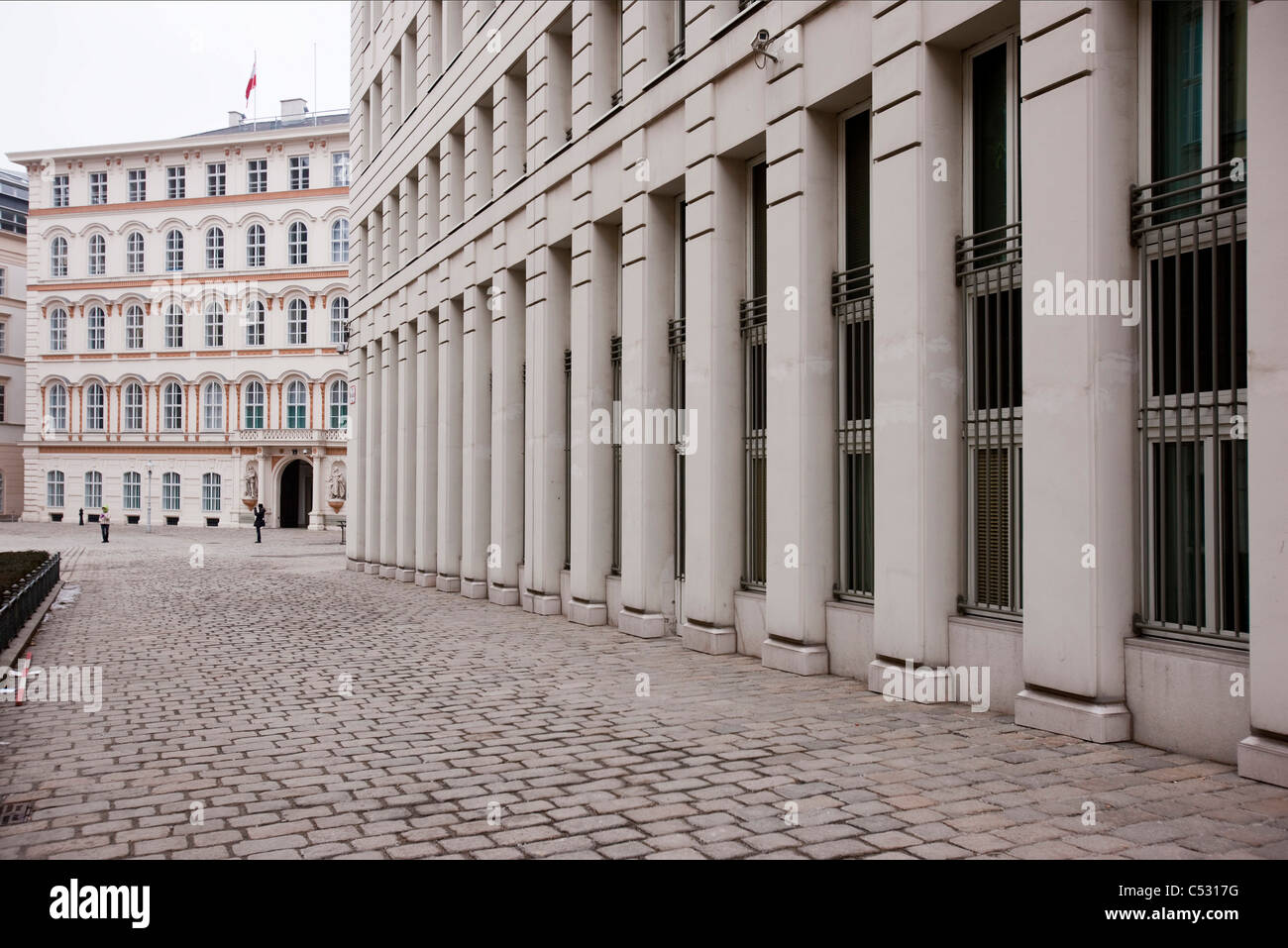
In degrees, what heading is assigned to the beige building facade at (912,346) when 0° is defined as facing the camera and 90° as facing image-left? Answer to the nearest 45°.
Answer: approximately 45°
